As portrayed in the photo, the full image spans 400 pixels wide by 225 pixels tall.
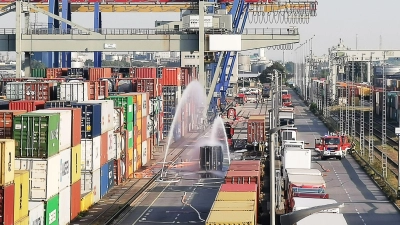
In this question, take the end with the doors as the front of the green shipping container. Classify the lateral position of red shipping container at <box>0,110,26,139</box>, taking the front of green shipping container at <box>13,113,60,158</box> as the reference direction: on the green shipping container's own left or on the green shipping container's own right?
on the green shipping container's own right

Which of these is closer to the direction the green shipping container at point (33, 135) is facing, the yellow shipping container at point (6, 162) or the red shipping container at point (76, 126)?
the yellow shipping container

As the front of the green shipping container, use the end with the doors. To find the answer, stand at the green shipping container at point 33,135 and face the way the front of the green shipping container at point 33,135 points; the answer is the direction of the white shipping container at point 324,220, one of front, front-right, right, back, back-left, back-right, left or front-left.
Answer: front-left

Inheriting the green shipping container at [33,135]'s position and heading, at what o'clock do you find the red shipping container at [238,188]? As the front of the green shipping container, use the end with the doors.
The red shipping container is roughly at 9 o'clock from the green shipping container.

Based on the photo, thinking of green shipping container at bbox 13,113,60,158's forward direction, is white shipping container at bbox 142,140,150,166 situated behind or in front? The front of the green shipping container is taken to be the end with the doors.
behind

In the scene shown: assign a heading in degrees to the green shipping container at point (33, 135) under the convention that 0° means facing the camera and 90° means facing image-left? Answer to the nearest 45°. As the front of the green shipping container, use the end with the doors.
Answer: approximately 0°

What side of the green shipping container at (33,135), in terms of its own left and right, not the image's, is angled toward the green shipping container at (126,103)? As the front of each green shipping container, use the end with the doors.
back
